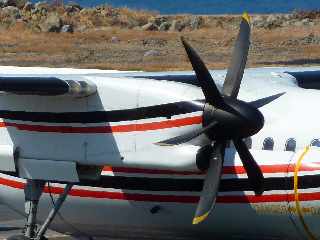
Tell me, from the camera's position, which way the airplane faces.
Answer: facing the viewer and to the right of the viewer
